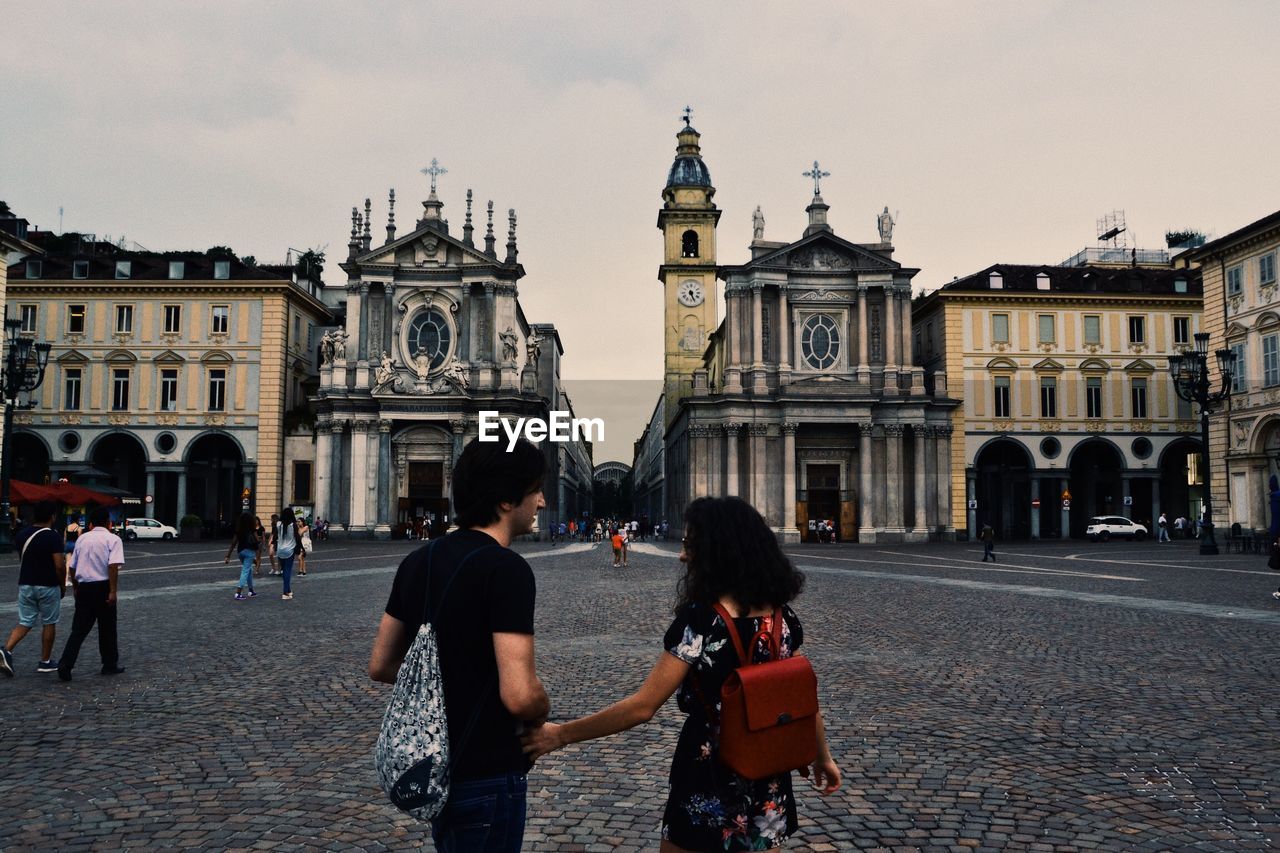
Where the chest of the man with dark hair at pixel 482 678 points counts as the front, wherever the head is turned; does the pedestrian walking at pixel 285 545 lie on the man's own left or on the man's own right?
on the man's own left

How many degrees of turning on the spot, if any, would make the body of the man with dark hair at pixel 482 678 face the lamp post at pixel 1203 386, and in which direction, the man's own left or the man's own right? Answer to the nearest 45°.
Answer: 0° — they already face it

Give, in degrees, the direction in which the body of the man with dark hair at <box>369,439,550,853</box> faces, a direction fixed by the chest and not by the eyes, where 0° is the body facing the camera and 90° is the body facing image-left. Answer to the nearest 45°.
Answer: approximately 225°

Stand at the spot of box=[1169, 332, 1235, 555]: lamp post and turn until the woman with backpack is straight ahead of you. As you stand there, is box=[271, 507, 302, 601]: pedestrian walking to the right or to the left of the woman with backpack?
right

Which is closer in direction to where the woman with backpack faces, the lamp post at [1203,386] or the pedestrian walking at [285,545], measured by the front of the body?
the pedestrian walking
